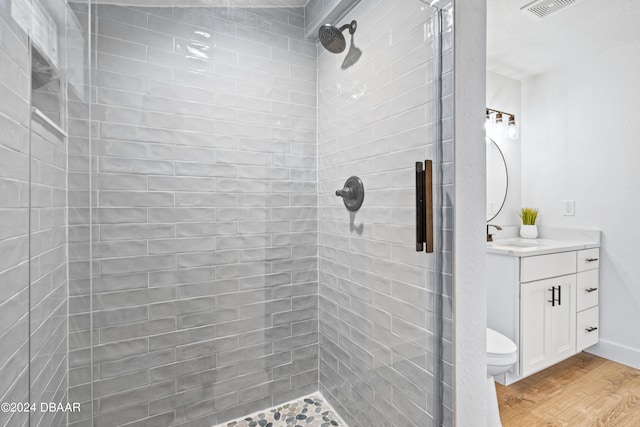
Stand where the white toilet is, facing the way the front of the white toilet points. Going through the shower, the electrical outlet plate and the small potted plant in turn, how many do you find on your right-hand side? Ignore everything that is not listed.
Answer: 1

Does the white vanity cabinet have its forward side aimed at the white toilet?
no

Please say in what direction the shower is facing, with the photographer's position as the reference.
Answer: facing the viewer

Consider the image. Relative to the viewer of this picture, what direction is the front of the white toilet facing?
facing the viewer and to the right of the viewer

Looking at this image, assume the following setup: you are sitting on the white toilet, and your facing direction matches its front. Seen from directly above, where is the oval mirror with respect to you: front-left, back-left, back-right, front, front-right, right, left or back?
back-left

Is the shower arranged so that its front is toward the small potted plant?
no

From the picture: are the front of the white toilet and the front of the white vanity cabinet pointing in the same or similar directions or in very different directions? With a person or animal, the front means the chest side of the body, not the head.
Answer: same or similar directions

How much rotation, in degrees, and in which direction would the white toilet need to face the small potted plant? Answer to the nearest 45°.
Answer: approximately 135° to its left

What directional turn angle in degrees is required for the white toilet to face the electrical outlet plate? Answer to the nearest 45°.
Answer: approximately 135° to its left

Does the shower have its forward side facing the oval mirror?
no

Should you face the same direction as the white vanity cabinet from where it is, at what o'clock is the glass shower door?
The glass shower door is roughly at 2 o'clock from the white vanity cabinet.

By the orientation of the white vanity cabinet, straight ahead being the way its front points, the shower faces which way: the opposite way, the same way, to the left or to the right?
the same way
